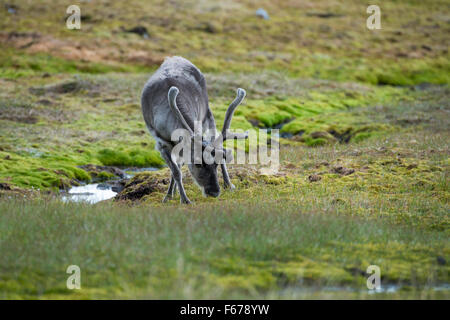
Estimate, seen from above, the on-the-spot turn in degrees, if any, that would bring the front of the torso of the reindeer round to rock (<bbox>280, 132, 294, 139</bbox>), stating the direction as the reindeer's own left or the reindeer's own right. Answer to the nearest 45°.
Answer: approximately 135° to the reindeer's own left

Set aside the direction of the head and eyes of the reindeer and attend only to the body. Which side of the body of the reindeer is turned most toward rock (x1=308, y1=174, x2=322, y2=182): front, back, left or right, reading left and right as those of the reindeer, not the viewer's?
left

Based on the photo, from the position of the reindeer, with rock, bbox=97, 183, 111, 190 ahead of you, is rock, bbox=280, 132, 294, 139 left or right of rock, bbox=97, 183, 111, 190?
right

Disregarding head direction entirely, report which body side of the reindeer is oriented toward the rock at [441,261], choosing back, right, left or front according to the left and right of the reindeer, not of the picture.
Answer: front

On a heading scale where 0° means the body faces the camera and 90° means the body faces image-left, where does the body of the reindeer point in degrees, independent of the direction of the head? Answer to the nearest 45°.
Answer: approximately 315°
